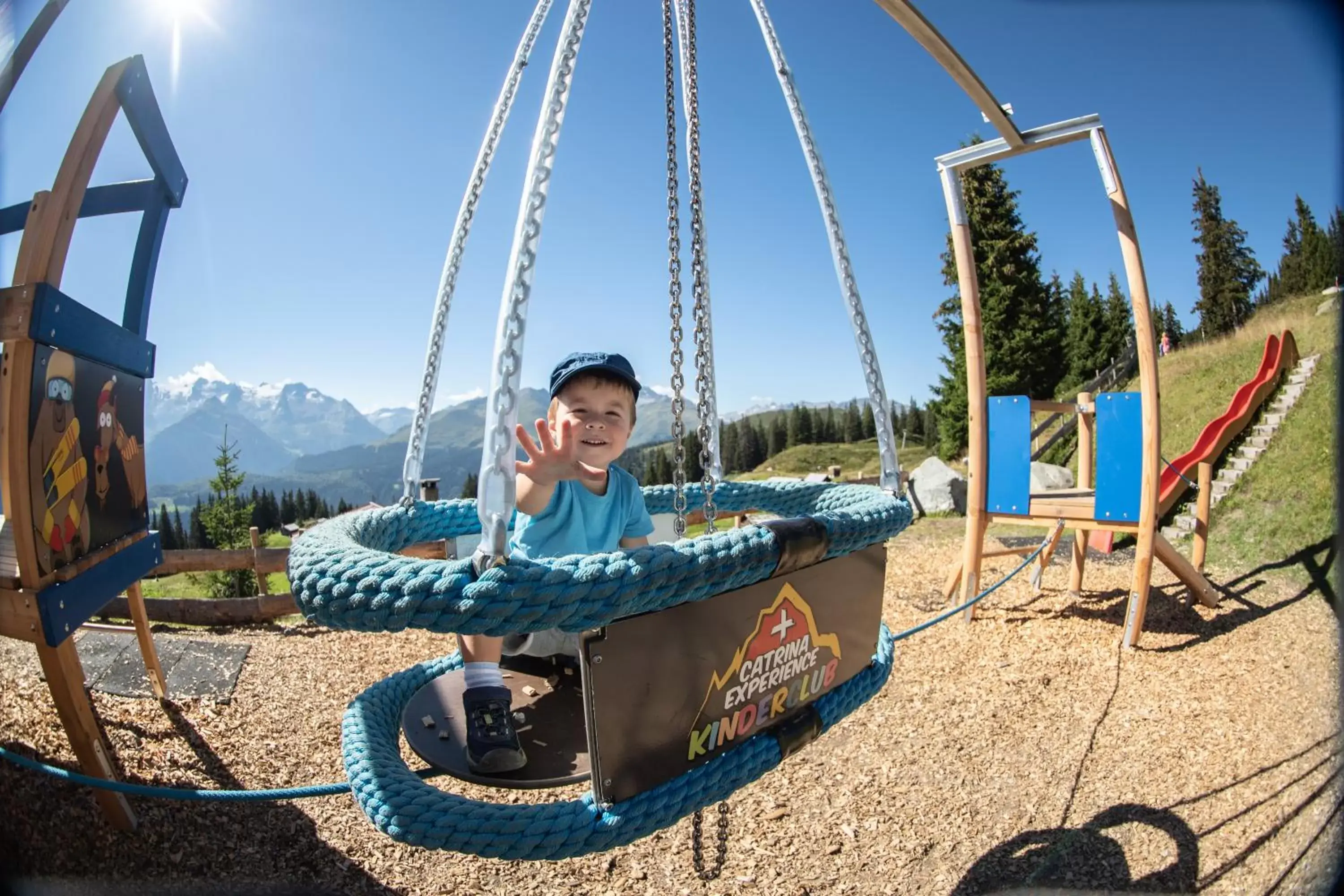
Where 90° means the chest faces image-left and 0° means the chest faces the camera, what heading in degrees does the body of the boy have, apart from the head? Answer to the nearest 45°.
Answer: approximately 0°

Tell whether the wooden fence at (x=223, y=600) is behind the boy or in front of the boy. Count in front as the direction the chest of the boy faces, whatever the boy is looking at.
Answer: behind

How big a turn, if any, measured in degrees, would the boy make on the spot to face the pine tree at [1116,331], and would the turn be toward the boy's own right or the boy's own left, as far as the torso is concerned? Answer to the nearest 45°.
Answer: approximately 135° to the boy's own left

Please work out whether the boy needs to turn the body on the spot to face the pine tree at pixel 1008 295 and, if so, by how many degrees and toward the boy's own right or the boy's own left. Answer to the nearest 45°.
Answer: approximately 135° to the boy's own left

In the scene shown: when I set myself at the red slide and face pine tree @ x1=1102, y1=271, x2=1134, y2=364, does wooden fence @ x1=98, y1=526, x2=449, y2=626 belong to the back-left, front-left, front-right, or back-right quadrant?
back-left

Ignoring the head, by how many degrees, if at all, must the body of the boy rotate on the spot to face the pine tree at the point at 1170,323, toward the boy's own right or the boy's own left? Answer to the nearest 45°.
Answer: approximately 135° to the boy's own left

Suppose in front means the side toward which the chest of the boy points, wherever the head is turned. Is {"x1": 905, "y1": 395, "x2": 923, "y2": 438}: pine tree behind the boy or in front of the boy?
behind

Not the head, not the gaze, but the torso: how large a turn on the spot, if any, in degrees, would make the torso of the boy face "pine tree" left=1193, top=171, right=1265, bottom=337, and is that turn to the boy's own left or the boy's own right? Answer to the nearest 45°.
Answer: approximately 135° to the boy's own left
